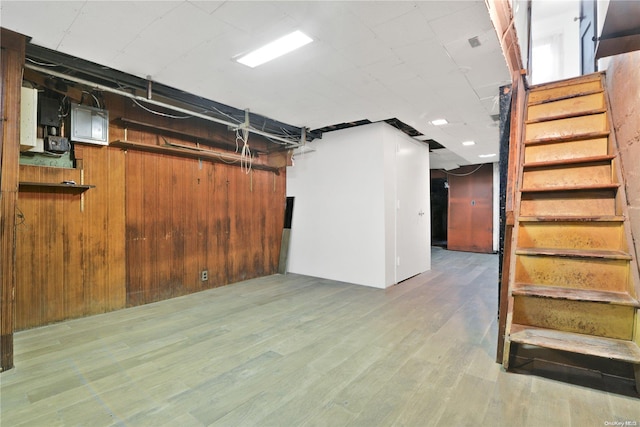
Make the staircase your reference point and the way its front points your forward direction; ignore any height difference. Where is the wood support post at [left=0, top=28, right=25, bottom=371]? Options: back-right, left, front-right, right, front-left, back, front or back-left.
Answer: front-right

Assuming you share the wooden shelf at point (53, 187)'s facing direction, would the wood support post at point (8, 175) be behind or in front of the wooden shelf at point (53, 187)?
in front

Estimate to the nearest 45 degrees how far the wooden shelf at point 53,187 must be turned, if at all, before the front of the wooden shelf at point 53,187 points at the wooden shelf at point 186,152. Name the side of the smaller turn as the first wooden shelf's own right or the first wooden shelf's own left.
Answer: approximately 90° to the first wooden shelf's own left

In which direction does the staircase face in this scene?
toward the camera

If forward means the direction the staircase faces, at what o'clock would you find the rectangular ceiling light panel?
The rectangular ceiling light panel is roughly at 2 o'clock from the staircase.

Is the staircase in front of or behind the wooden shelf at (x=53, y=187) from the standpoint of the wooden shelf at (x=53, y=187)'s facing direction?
in front

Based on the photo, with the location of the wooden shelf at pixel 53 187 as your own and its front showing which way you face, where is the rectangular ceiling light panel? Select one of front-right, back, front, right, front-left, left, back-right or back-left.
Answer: front-left

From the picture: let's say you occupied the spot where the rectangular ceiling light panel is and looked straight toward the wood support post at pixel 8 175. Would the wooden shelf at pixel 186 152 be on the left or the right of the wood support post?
right

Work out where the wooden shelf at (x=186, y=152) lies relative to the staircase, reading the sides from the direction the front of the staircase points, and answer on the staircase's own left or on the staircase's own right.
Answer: on the staircase's own right

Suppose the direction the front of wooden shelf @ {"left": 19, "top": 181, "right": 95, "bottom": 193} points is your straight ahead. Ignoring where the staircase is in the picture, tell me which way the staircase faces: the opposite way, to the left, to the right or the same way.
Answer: to the right

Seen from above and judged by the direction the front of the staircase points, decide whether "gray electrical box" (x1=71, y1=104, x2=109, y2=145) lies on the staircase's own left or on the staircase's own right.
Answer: on the staircase's own right
